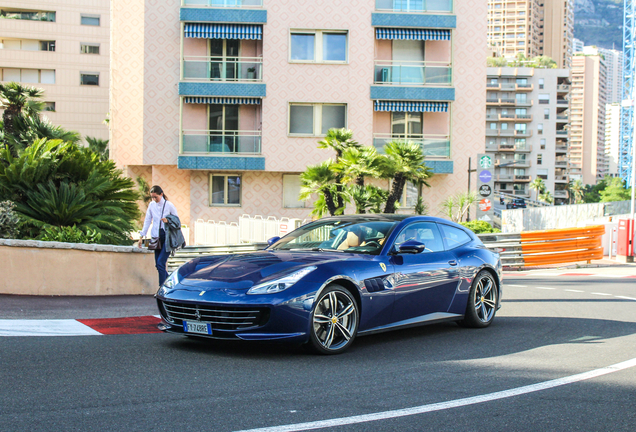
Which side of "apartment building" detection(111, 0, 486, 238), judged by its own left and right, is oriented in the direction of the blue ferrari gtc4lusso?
front

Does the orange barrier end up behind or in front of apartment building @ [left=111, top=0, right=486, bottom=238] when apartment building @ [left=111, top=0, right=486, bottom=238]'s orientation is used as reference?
in front

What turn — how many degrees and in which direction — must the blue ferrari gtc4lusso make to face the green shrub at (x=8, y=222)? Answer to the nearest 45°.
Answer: approximately 90° to its right

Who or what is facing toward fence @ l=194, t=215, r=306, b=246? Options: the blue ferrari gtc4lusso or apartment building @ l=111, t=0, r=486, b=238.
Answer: the apartment building

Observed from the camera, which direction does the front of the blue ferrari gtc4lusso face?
facing the viewer and to the left of the viewer

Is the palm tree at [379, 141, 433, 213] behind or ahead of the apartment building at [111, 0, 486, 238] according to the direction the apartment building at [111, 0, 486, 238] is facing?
ahead

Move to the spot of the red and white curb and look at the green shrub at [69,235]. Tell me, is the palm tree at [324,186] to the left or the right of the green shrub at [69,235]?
right

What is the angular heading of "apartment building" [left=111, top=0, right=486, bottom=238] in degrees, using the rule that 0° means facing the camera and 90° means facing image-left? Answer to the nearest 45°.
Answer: approximately 0°

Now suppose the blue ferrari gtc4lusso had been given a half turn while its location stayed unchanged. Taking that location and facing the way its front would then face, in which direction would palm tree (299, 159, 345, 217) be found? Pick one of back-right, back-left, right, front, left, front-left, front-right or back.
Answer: front-left

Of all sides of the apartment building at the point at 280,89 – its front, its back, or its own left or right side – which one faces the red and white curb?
front

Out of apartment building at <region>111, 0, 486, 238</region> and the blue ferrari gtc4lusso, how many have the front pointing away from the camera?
0
